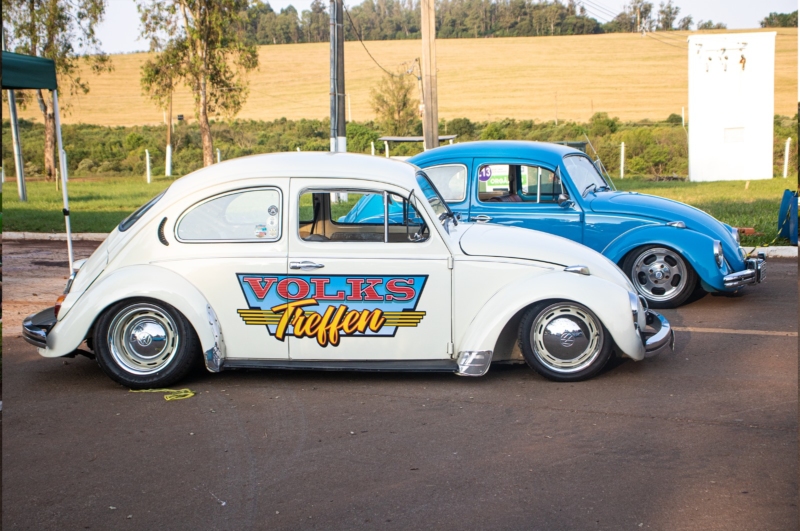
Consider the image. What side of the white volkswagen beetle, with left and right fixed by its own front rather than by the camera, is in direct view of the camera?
right

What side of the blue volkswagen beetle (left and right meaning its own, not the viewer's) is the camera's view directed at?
right

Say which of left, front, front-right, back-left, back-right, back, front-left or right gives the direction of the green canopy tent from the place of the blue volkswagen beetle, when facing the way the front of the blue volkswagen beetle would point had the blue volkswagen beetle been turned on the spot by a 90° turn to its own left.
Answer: left

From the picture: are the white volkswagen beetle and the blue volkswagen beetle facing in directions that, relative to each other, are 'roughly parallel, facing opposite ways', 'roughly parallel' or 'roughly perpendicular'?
roughly parallel

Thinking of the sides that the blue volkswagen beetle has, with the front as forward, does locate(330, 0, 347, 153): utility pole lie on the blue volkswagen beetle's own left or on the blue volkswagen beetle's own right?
on the blue volkswagen beetle's own left

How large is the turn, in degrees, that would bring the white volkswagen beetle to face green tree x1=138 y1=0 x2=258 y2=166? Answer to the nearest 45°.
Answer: approximately 90° to its left

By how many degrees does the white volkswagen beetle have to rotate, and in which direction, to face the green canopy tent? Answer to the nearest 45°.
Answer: approximately 135° to its left

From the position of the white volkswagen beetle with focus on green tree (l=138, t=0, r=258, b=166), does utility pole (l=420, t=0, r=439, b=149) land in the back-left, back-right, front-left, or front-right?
front-right

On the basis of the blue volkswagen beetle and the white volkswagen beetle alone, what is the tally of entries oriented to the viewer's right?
2

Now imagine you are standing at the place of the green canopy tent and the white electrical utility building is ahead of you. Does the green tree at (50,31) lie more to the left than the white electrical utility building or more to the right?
left

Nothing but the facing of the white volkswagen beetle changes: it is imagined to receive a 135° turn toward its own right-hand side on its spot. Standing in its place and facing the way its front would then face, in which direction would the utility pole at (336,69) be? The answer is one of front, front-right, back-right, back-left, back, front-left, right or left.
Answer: back-right

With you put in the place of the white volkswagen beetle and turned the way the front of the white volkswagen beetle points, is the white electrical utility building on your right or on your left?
on your left

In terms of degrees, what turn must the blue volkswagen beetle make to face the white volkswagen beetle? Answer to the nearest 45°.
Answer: approximately 135° to its right
